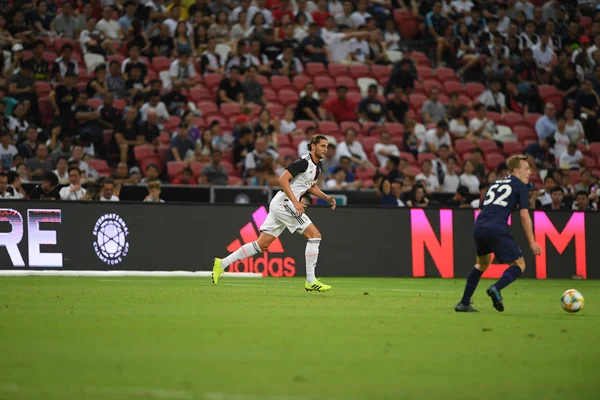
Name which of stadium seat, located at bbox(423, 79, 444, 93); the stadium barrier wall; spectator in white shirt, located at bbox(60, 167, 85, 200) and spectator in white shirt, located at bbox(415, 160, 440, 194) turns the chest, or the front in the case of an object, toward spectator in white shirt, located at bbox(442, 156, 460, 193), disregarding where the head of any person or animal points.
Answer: the stadium seat

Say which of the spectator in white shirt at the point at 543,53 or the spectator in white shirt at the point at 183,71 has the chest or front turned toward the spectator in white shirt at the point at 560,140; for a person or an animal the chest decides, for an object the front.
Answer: the spectator in white shirt at the point at 543,53

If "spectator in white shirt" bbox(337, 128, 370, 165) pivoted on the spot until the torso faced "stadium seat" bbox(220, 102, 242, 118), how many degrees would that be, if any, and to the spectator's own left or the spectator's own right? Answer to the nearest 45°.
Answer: approximately 90° to the spectator's own right

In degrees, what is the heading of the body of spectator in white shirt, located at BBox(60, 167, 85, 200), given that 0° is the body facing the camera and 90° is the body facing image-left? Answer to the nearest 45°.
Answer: approximately 0°

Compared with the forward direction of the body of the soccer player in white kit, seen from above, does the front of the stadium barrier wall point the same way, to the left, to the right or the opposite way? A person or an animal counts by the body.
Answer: to the right

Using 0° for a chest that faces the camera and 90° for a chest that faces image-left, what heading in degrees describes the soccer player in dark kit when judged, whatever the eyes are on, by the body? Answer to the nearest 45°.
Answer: approximately 225°

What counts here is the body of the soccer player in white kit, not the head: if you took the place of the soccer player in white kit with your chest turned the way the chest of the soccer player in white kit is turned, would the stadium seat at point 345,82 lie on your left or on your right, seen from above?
on your left
